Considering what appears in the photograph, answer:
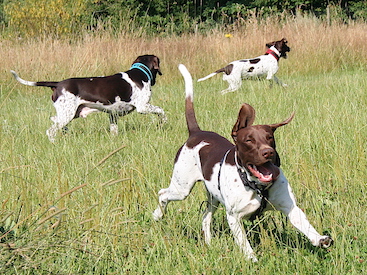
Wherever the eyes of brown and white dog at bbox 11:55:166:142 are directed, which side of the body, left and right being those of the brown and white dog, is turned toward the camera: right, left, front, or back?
right

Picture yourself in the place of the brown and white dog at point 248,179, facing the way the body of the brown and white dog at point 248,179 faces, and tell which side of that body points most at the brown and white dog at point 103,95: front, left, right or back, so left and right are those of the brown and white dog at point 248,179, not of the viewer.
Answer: back

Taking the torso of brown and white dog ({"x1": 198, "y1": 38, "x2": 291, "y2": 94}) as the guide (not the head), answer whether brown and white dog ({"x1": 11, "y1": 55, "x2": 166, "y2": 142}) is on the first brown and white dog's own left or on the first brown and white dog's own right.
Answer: on the first brown and white dog's own right

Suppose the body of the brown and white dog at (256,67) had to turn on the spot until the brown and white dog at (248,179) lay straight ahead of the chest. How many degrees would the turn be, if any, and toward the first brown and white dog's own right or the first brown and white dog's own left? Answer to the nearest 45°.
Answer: approximately 90° to the first brown and white dog's own right

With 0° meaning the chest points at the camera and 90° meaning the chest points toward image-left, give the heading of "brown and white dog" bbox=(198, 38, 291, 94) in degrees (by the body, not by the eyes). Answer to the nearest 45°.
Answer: approximately 270°

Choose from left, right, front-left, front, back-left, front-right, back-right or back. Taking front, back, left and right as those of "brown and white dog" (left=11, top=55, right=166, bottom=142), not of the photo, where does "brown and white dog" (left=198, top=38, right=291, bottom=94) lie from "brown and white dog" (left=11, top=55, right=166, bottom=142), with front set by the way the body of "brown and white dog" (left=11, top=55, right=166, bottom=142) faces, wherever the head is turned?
front-left

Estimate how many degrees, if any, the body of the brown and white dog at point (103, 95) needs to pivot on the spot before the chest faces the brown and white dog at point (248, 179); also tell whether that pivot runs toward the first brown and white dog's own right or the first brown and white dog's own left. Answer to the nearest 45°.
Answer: approximately 90° to the first brown and white dog's own right

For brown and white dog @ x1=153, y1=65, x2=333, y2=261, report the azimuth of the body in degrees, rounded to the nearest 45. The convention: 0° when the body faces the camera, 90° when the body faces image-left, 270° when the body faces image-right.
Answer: approximately 315°

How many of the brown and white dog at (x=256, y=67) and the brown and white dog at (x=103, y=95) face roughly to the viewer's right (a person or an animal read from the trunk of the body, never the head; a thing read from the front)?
2
